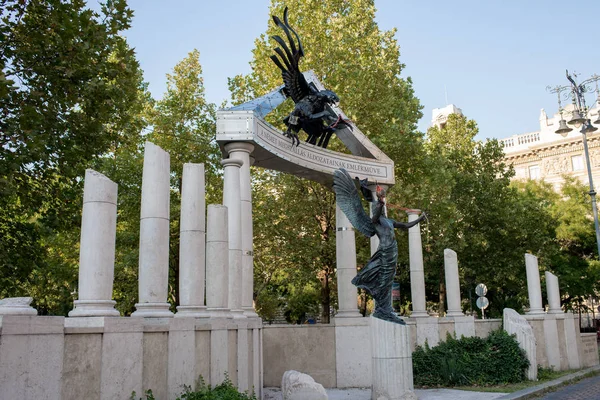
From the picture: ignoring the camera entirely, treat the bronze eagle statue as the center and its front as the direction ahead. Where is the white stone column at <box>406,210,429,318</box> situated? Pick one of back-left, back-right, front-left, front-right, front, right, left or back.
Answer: left

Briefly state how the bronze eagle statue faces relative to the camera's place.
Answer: facing the viewer and to the right of the viewer

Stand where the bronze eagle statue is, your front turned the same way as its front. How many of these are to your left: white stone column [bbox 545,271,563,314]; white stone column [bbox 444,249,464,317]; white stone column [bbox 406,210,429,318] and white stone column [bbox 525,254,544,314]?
4

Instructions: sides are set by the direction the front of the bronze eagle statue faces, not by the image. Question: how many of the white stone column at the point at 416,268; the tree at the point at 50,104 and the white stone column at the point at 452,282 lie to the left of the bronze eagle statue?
2

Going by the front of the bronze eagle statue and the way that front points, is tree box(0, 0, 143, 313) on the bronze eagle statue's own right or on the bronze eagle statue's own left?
on the bronze eagle statue's own right

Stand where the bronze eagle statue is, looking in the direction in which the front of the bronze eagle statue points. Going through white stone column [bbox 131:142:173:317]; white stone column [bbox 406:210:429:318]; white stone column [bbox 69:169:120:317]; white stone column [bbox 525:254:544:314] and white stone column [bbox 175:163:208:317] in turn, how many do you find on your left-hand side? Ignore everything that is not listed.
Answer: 2
